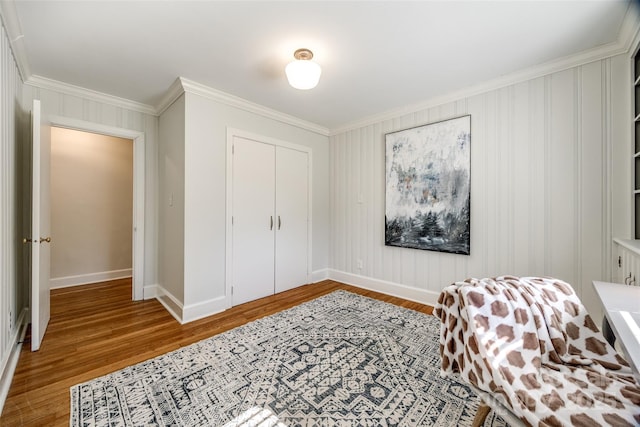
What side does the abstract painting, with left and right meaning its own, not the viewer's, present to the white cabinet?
left

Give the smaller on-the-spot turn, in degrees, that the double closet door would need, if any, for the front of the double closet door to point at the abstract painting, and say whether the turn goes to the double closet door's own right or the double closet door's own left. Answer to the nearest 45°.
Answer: approximately 45° to the double closet door's own left

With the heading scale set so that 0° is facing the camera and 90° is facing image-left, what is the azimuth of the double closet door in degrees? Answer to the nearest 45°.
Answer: approximately 315°

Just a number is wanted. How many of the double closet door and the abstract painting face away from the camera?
0

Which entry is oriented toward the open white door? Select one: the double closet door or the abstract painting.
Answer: the abstract painting

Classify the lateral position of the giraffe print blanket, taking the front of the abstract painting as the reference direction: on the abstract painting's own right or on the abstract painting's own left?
on the abstract painting's own left

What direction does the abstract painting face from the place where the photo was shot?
facing the viewer and to the left of the viewer

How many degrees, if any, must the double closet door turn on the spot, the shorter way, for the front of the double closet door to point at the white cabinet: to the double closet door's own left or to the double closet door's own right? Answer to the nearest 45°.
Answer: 0° — it already faces it

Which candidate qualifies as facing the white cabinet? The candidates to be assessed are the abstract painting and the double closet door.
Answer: the double closet door

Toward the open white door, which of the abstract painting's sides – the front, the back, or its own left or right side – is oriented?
front

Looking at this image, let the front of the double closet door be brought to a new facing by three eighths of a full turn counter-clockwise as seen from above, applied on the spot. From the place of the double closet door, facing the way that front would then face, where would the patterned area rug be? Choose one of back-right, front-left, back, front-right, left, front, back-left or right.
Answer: back

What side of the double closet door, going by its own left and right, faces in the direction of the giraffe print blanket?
front

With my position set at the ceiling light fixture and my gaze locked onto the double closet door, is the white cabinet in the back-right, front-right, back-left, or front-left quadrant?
back-right

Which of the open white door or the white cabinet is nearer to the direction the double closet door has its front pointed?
the white cabinet
